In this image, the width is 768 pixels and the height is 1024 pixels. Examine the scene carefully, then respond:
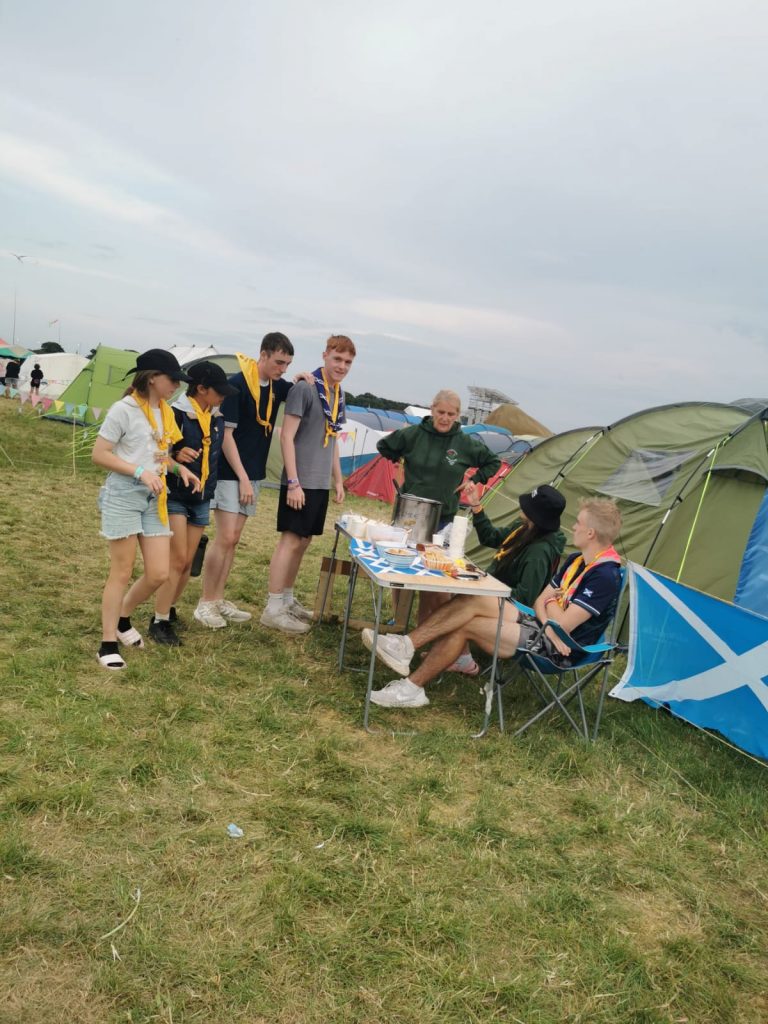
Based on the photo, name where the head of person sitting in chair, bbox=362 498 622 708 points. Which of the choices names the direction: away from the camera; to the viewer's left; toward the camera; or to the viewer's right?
to the viewer's left

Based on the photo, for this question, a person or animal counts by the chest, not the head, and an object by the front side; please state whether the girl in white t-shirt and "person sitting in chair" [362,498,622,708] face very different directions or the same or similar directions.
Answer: very different directions

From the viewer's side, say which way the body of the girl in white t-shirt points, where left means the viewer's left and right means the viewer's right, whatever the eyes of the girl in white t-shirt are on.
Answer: facing the viewer and to the right of the viewer

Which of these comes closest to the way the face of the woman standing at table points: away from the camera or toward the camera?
toward the camera

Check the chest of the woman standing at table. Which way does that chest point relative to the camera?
toward the camera

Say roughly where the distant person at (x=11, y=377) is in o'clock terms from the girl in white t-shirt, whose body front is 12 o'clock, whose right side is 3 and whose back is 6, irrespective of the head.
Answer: The distant person is roughly at 7 o'clock from the girl in white t-shirt.

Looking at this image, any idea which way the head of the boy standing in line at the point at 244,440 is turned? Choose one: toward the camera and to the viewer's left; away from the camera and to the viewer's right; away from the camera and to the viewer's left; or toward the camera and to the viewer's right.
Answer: toward the camera and to the viewer's right

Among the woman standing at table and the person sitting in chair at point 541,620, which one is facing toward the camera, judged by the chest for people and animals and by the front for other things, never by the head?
the woman standing at table

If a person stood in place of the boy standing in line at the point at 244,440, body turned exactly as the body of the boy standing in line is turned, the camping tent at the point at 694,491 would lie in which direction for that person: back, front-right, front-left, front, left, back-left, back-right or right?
front-left

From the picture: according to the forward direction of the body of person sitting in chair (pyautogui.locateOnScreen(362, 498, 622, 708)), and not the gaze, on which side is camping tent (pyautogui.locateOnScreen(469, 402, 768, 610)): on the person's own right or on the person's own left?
on the person's own right

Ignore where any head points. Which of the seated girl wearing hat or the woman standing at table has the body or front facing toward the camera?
the woman standing at table

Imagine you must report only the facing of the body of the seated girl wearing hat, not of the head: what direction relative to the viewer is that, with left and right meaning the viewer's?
facing to the left of the viewer

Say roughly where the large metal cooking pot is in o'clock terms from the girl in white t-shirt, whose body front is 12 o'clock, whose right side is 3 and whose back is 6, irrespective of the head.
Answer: The large metal cooking pot is roughly at 10 o'clock from the girl in white t-shirt.

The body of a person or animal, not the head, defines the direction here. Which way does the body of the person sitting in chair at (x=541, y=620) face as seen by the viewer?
to the viewer's left
